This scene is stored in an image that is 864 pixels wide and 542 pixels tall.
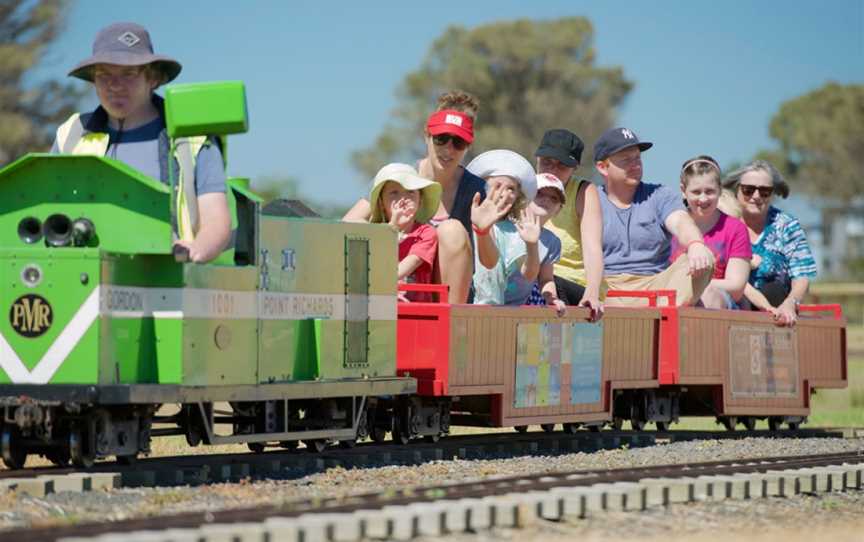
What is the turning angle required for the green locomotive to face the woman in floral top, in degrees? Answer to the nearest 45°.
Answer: approximately 180°

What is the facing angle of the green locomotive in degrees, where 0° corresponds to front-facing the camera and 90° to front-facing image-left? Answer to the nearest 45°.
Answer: approximately 45°

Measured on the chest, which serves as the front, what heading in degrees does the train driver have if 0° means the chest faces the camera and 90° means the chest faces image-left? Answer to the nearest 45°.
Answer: approximately 45°

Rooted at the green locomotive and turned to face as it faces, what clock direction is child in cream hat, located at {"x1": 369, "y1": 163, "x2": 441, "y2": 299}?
The child in cream hat is roughly at 6 o'clock from the green locomotive.

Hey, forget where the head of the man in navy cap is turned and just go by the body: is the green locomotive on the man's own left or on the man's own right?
on the man's own right

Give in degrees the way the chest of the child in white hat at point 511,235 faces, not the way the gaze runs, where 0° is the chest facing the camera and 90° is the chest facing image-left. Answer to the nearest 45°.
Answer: approximately 0°

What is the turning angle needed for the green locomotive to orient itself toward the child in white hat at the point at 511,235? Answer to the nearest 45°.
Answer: approximately 180°
